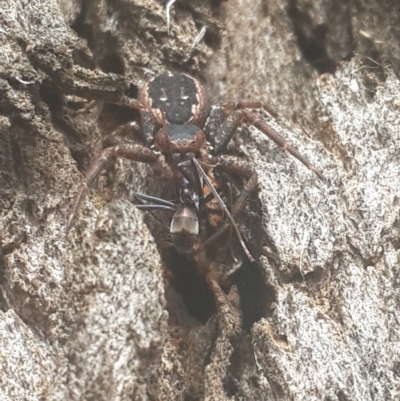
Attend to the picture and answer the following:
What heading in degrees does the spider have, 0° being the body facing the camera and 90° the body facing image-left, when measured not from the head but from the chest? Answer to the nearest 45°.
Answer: approximately 0°
